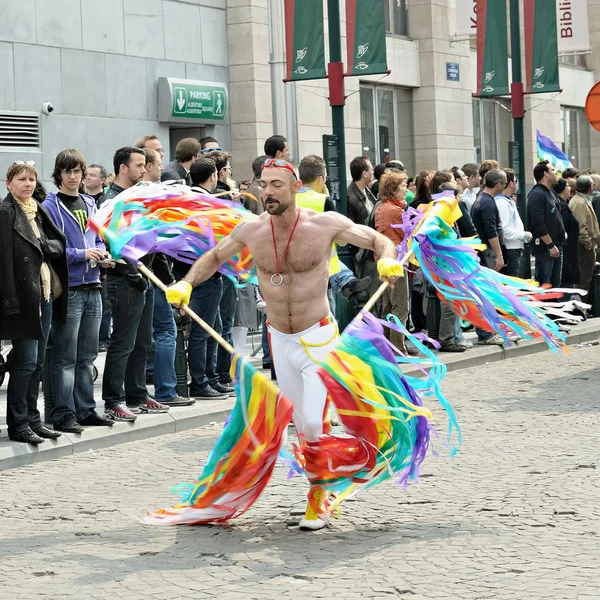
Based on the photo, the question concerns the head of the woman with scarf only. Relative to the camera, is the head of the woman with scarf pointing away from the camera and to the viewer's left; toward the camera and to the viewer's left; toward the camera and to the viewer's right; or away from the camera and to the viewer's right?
toward the camera and to the viewer's right

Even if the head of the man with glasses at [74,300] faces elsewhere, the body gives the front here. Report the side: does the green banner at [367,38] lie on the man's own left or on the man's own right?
on the man's own left

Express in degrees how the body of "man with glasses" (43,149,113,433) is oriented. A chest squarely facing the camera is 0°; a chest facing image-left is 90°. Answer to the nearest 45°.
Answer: approximately 315°
